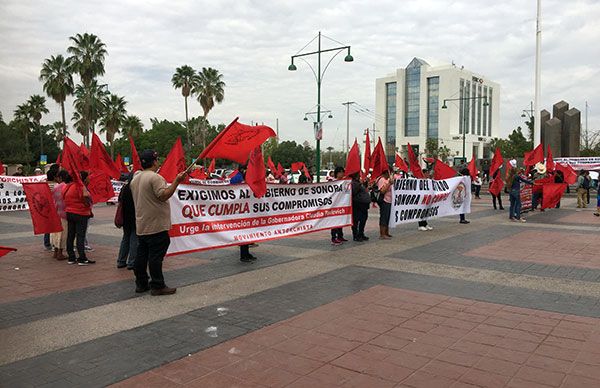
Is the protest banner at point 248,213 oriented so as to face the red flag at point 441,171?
no

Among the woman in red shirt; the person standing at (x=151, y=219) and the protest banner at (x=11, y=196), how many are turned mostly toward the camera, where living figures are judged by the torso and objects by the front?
1

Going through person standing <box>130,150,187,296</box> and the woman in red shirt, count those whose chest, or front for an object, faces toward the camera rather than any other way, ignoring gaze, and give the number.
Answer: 0

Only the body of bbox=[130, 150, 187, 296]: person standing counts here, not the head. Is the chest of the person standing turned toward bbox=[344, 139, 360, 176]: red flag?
yes

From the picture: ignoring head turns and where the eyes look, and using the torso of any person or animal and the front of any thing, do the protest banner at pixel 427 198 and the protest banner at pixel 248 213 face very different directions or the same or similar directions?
same or similar directions

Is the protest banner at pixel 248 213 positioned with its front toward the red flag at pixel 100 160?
no

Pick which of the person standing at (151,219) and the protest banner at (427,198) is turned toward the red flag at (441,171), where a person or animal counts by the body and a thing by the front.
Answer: the person standing

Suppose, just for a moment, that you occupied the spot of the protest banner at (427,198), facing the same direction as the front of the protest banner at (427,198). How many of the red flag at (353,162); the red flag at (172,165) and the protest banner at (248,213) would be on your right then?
3

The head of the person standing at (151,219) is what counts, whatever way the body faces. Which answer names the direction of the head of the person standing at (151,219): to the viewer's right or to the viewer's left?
to the viewer's right

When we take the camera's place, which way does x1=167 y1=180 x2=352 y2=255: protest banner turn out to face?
facing the viewer and to the right of the viewer

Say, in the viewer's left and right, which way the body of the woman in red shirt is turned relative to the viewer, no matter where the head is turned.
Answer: facing away from the viewer and to the right of the viewer

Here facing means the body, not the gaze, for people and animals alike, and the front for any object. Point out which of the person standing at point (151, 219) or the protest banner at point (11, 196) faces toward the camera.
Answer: the protest banner

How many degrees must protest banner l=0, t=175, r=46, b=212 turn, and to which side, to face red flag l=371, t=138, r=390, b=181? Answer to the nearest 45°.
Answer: approximately 45° to its left

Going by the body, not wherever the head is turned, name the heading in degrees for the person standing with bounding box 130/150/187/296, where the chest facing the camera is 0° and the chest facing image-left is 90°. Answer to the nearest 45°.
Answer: approximately 225°

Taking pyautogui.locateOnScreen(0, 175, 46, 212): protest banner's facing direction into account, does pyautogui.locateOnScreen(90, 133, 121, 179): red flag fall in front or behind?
in front

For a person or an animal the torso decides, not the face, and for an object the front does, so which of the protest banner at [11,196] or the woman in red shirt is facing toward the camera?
the protest banner

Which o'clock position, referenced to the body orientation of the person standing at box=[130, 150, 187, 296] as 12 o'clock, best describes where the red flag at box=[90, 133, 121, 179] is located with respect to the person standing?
The red flag is roughly at 10 o'clock from the person standing.

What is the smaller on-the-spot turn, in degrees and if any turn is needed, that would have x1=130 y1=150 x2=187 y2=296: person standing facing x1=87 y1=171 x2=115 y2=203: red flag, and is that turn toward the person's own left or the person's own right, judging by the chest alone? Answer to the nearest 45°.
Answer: approximately 45° to the person's own left
